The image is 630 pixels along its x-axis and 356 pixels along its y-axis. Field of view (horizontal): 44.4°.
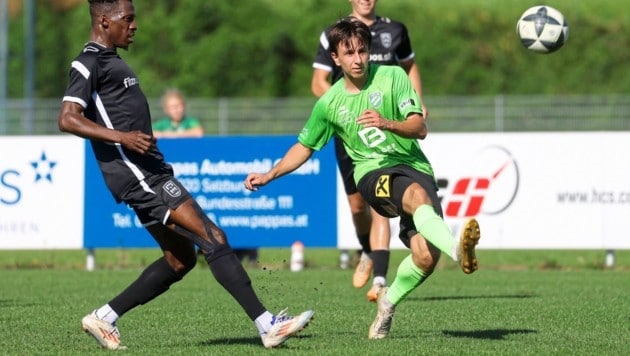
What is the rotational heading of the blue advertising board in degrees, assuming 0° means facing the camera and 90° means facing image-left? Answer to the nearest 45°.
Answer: approximately 0°

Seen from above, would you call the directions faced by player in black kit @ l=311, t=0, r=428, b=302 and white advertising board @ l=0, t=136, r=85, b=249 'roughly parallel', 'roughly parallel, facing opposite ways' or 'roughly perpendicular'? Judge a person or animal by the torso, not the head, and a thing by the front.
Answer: roughly parallel

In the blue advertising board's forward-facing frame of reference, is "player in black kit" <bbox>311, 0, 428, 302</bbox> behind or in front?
in front

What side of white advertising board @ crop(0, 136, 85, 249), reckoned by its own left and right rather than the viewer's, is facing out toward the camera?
front

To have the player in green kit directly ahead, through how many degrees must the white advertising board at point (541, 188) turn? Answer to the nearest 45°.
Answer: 0° — it already faces them

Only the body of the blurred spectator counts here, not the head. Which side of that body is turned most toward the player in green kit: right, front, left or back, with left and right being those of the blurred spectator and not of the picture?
front

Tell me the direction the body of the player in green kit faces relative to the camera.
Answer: toward the camera

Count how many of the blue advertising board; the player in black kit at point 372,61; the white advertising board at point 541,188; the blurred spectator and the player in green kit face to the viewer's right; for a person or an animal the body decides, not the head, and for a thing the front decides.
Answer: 0

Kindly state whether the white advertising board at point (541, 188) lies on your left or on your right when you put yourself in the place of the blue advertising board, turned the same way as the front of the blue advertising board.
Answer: on your left

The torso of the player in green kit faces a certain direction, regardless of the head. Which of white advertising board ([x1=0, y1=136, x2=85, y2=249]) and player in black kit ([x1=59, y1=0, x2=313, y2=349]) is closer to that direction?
the player in black kit

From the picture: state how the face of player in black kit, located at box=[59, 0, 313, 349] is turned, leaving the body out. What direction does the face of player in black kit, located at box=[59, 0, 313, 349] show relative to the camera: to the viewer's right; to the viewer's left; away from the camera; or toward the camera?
to the viewer's right

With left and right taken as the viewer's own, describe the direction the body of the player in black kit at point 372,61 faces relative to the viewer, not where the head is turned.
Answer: facing the viewer

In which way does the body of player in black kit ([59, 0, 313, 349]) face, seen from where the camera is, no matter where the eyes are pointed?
to the viewer's right

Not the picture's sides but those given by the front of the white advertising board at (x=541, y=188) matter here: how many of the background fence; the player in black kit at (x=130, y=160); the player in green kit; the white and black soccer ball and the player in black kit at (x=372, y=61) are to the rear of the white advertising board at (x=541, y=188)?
1

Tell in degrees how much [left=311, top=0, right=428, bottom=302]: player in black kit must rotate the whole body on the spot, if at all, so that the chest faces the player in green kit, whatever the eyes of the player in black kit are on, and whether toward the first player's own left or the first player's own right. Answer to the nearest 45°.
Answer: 0° — they already face them

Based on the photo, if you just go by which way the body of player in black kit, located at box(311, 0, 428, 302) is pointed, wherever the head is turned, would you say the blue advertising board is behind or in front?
behind

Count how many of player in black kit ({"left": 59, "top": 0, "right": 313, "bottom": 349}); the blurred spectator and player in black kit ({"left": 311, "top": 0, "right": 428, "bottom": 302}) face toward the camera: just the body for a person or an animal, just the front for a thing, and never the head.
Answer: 2
